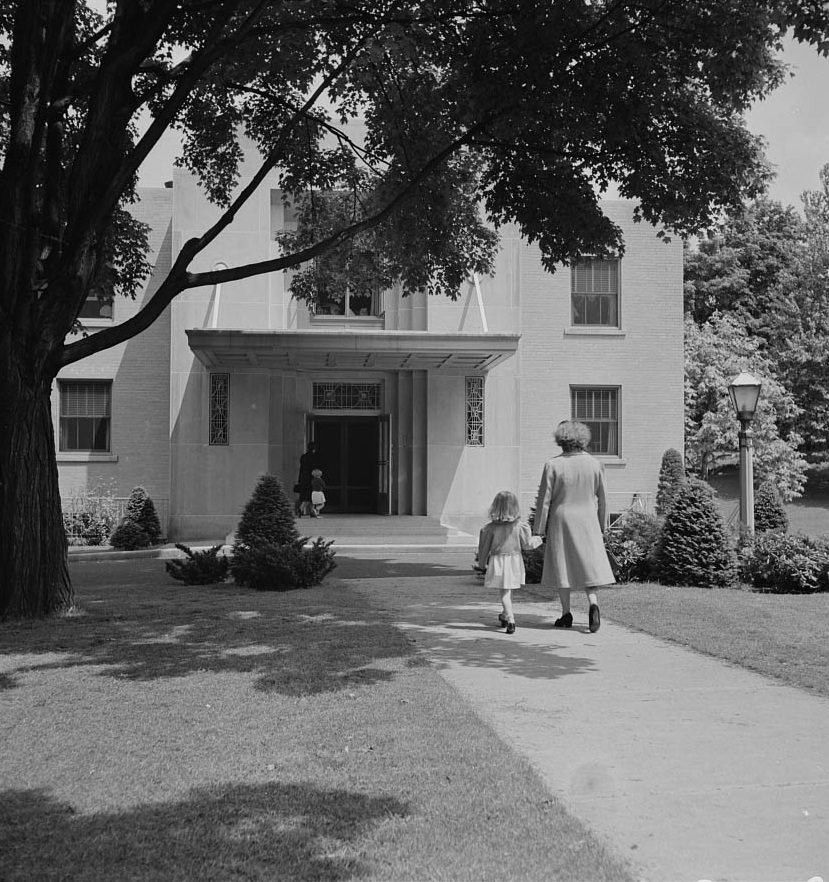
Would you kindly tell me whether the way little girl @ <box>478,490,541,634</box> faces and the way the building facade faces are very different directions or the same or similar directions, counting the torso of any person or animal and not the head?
very different directions

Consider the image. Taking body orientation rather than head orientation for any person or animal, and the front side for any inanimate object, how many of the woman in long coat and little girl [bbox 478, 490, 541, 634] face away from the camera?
2

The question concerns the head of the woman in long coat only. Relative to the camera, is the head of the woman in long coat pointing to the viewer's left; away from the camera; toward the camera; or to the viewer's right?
away from the camera

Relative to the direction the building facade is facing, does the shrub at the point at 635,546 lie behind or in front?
in front

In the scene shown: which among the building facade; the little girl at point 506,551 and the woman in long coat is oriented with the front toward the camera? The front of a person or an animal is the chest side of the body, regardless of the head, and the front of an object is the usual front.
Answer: the building facade

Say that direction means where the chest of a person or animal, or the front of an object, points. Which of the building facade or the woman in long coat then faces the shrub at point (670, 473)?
the woman in long coat

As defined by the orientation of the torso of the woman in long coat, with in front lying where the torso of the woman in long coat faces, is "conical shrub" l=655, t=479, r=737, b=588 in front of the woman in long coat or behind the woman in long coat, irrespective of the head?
in front

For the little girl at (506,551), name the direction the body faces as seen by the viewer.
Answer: away from the camera

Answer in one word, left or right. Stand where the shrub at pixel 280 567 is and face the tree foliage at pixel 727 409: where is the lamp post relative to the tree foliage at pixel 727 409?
right

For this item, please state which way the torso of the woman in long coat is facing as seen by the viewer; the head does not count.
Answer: away from the camera

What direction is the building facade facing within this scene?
toward the camera

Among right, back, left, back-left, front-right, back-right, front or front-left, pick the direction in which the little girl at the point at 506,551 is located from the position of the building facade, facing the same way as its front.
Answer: front

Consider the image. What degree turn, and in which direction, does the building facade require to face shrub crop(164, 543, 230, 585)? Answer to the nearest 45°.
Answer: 0° — it already faces it

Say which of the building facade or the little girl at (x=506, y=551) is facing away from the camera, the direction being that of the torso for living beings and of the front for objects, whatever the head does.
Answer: the little girl

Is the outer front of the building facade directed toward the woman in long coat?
yes

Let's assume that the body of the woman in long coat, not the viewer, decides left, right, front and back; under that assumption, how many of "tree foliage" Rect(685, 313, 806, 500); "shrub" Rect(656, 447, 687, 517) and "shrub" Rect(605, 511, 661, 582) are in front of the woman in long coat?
3
